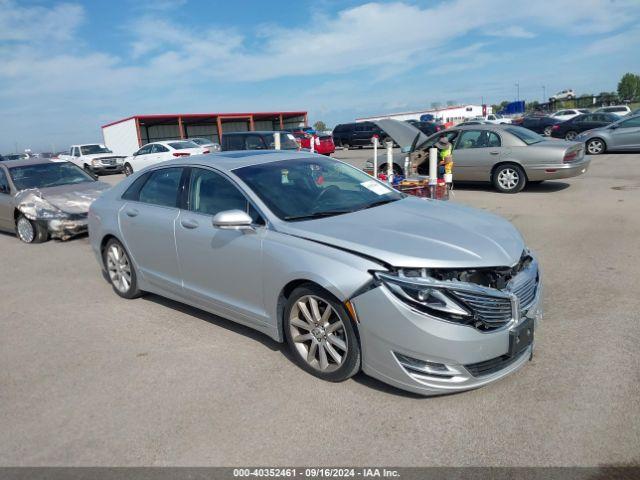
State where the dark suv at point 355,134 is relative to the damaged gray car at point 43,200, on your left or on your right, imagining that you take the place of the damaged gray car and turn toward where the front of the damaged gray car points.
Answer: on your left

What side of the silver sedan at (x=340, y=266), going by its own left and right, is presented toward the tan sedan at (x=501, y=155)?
left

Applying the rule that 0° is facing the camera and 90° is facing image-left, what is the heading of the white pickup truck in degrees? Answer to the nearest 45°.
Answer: approximately 315°

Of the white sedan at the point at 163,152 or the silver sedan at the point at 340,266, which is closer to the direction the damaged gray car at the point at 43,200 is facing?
the silver sedan

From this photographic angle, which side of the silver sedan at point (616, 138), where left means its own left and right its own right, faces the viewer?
left

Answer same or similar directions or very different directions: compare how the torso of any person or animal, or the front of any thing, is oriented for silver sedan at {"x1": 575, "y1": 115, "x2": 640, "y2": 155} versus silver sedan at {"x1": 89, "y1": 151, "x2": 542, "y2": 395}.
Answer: very different directions

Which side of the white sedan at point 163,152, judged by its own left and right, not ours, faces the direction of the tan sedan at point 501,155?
back
